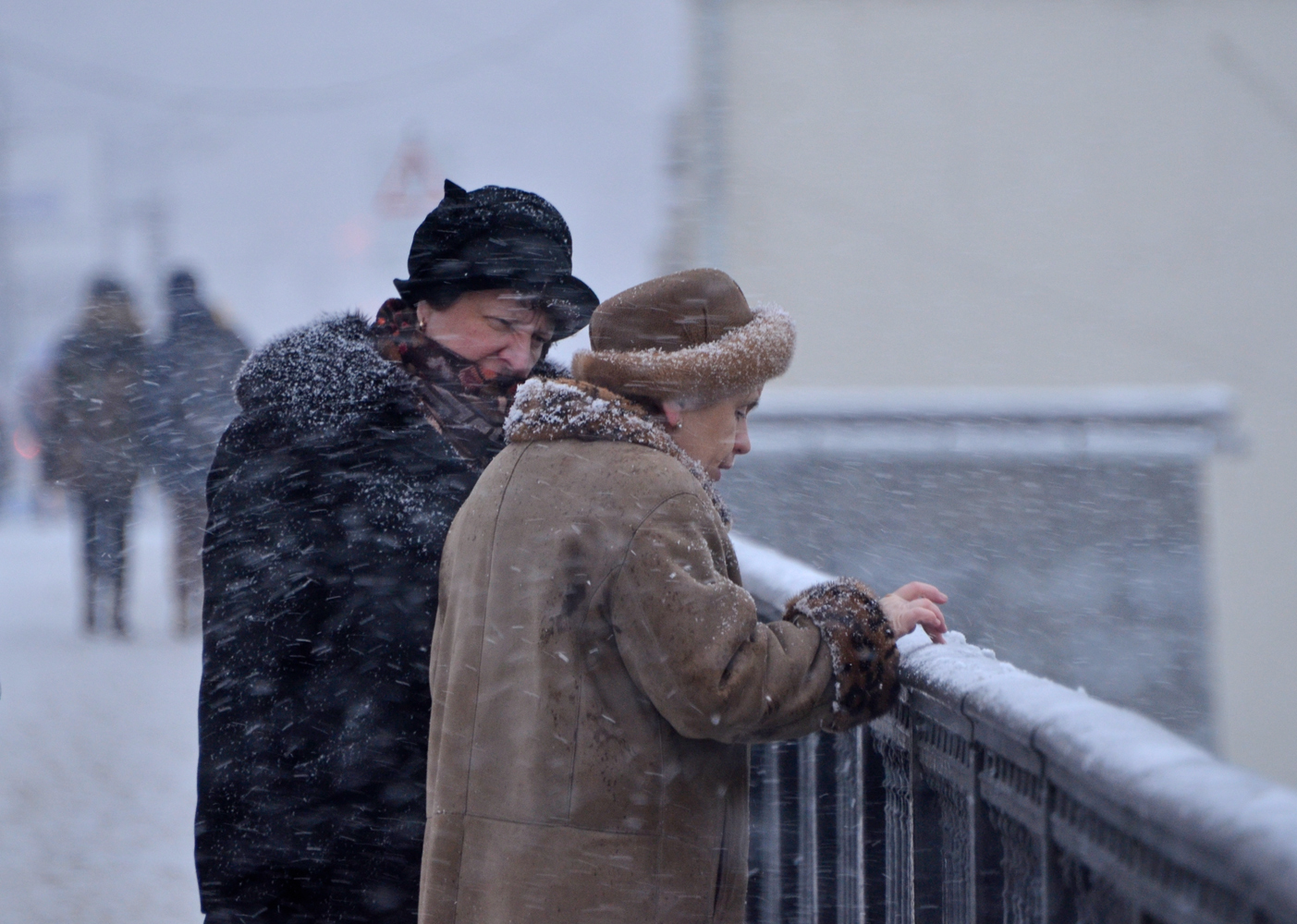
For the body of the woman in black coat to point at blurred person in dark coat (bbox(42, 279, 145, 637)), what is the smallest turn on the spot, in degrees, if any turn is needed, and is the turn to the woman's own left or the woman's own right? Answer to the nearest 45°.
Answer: approximately 90° to the woman's own left

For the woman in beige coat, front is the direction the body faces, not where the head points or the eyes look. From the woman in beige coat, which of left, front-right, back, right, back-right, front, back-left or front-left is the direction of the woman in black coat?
left

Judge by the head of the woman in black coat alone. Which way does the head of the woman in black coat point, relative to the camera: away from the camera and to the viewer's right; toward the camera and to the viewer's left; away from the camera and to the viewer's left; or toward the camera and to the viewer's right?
toward the camera and to the viewer's right

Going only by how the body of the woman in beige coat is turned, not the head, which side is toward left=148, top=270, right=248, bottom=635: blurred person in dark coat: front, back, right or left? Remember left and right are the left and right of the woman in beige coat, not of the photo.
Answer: left

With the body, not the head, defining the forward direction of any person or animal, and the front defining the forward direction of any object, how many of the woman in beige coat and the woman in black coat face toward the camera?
0

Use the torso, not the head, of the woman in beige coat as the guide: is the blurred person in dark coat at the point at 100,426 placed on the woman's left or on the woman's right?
on the woman's left

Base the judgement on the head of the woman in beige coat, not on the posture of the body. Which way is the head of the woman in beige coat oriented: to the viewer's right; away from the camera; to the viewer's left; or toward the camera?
to the viewer's right

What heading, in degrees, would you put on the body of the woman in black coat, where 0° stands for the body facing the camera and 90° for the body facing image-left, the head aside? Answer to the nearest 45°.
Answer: approximately 270°

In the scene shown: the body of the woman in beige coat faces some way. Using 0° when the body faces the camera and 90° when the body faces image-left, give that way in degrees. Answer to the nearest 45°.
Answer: approximately 225°

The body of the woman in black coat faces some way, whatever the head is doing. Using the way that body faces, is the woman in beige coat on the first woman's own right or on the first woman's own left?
on the first woman's own right

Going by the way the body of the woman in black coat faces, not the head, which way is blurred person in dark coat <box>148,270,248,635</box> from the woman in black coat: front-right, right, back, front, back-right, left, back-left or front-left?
left
